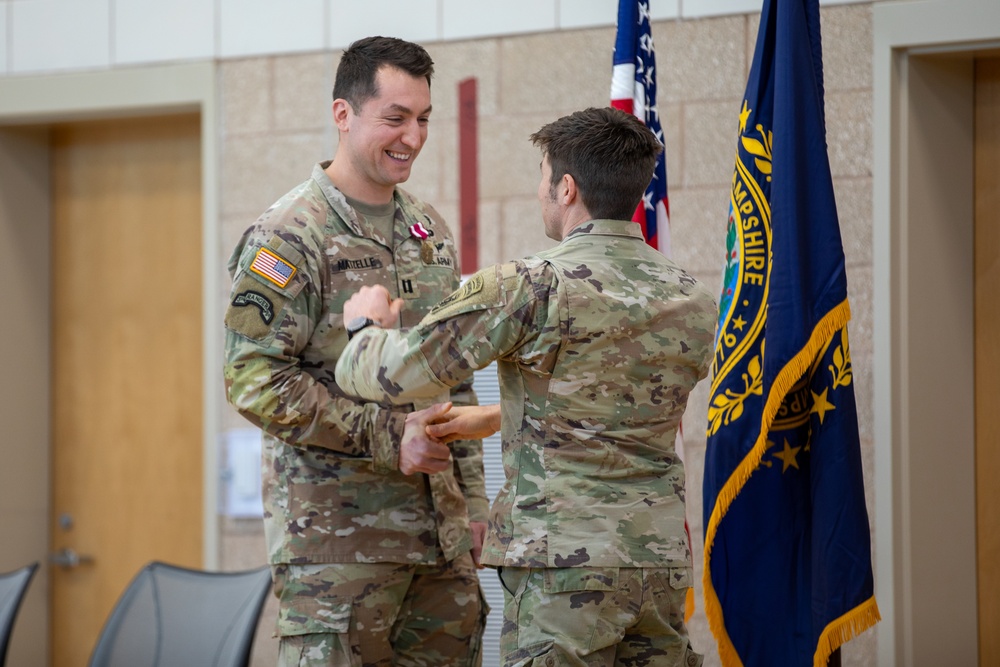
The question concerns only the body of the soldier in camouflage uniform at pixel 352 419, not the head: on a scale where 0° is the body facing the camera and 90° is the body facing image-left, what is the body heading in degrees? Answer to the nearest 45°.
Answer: approximately 315°

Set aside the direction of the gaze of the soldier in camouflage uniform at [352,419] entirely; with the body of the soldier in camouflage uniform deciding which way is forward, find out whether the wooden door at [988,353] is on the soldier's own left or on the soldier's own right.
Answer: on the soldier's own left

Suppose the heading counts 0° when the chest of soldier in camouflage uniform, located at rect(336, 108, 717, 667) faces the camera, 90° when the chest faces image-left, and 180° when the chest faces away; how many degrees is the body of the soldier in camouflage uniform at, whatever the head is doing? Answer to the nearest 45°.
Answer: approximately 135°

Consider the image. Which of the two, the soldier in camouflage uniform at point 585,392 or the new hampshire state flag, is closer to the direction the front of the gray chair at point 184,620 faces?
the soldier in camouflage uniform

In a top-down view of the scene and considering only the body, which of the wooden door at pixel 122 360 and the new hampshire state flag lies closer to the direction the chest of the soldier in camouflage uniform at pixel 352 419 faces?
the new hampshire state flag
